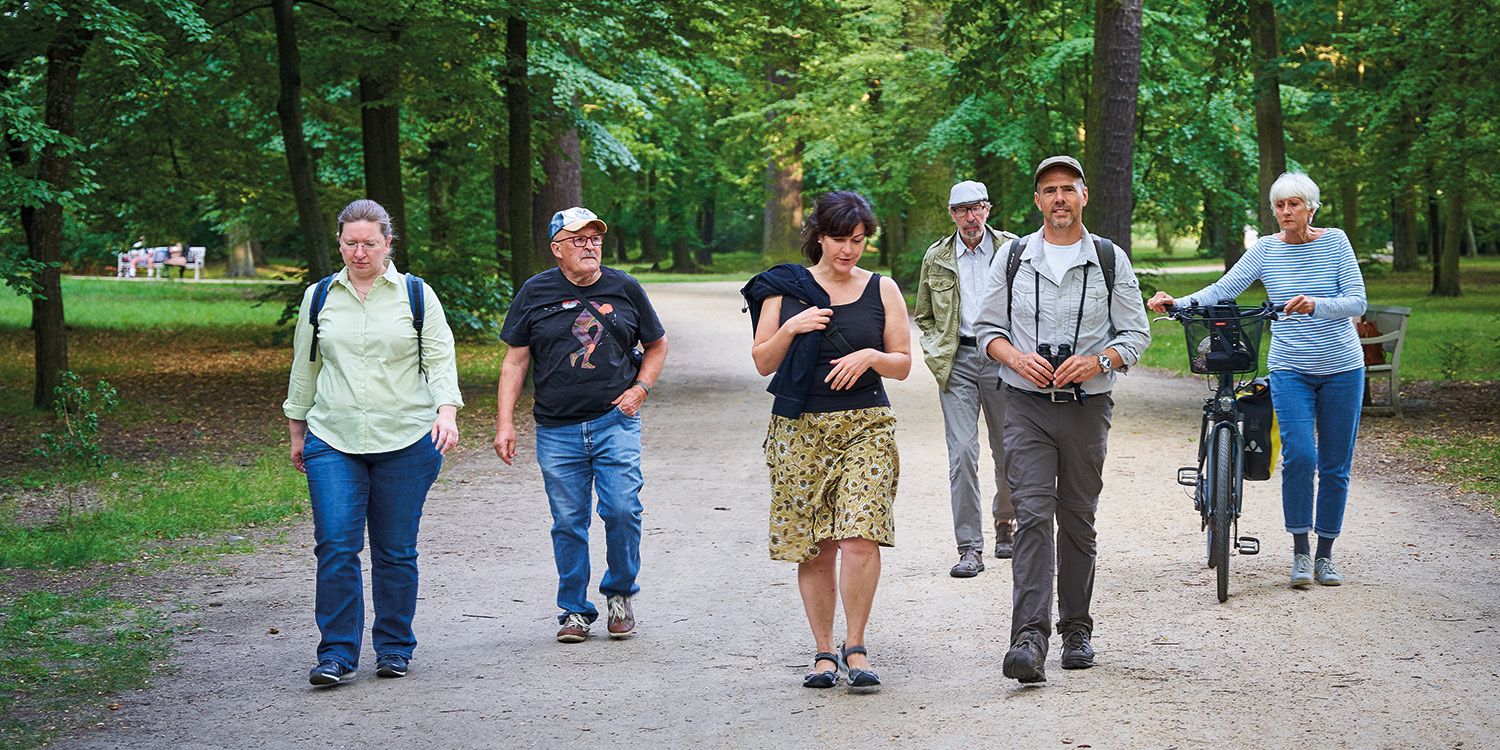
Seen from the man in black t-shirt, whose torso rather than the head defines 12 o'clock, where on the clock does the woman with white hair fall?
The woman with white hair is roughly at 9 o'clock from the man in black t-shirt.

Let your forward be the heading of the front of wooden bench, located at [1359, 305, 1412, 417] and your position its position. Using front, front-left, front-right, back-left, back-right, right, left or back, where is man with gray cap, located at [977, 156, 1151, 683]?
front-left

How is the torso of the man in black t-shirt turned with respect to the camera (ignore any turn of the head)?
toward the camera

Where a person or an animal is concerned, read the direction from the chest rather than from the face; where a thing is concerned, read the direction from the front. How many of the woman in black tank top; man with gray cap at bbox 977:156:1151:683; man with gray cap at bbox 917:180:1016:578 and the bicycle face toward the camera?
4

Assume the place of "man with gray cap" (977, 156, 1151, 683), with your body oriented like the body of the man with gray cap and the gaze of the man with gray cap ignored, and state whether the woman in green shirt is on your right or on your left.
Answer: on your right

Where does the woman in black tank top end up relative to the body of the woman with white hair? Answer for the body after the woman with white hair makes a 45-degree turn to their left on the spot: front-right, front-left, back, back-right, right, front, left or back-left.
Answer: right

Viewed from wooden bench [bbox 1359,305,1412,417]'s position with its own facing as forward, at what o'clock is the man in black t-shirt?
The man in black t-shirt is roughly at 11 o'clock from the wooden bench.

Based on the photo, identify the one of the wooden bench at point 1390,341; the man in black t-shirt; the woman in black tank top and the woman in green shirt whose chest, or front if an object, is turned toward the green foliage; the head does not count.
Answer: the wooden bench

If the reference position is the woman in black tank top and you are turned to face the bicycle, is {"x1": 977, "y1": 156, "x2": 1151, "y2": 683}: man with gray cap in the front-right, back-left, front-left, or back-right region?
front-right

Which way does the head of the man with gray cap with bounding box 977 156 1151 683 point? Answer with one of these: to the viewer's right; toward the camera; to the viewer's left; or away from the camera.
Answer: toward the camera

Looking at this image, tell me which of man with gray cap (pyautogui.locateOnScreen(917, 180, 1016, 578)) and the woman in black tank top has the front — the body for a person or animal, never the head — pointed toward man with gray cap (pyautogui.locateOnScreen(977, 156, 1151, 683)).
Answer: man with gray cap (pyautogui.locateOnScreen(917, 180, 1016, 578))

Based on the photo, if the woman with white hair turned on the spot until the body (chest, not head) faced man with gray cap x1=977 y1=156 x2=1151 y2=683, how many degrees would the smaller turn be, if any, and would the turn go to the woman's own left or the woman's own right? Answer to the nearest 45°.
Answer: approximately 45° to the woman's own right

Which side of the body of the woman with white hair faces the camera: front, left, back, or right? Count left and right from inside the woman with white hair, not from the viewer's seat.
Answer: front

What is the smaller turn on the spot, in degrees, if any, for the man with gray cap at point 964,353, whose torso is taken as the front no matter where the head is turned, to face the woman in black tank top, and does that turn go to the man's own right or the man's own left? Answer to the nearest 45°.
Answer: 0° — they already face them

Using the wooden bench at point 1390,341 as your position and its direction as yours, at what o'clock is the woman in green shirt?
The woman in green shirt is roughly at 11 o'clock from the wooden bench.

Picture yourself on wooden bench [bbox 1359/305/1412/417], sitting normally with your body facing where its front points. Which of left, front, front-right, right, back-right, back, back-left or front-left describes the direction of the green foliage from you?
front
